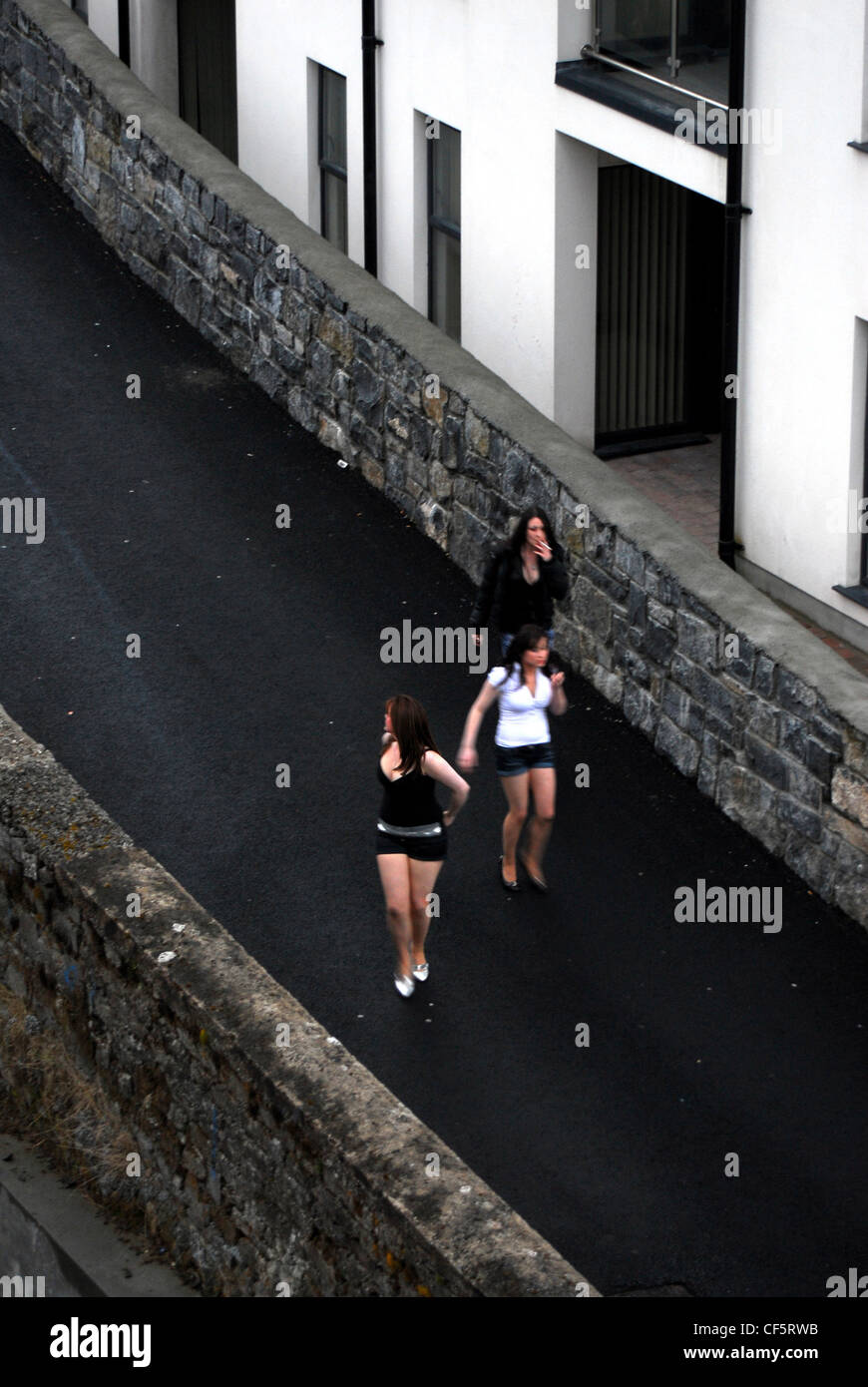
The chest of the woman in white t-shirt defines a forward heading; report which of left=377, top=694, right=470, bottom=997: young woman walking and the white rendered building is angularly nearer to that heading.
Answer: the young woman walking

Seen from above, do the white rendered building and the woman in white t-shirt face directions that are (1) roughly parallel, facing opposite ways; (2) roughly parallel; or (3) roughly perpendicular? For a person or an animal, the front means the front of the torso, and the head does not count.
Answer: roughly perpendicular

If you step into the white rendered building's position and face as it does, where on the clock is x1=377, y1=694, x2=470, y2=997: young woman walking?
The young woman walking is roughly at 11 o'clock from the white rendered building.

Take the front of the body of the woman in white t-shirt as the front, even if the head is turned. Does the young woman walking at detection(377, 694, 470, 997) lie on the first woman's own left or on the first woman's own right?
on the first woman's own right

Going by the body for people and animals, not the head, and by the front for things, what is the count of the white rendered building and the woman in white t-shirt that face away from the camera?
0

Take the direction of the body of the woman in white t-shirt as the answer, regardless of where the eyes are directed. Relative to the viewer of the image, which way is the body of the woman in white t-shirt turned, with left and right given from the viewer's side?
facing the viewer and to the right of the viewer

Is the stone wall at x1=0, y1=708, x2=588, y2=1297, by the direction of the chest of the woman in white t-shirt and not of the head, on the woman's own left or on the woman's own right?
on the woman's own right

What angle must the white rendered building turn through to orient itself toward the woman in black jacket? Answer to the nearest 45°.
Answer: approximately 45° to its left
